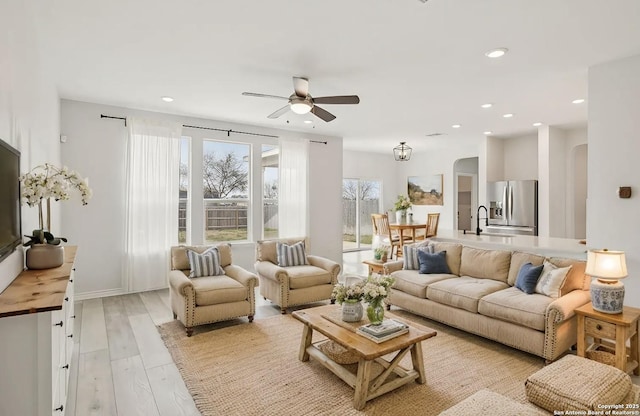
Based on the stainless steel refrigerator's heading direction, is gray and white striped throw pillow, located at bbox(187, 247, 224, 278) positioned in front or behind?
in front

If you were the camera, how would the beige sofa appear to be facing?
facing the viewer and to the left of the viewer

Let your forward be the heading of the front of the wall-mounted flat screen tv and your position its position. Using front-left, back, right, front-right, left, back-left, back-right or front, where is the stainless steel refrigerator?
front

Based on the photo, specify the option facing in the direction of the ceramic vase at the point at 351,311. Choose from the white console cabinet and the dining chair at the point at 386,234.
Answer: the white console cabinet

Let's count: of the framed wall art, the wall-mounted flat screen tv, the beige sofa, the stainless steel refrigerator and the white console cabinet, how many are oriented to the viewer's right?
2

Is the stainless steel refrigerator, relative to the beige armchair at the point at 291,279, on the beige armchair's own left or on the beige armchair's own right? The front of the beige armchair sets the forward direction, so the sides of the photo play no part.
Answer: on the beige armchair's own left

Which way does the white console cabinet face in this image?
to the viewer's right

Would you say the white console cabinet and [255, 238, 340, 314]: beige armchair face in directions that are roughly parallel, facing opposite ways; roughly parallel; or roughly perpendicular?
roughly perpendicular

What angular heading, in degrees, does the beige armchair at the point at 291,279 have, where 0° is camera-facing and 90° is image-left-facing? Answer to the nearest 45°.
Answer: approximately 315°

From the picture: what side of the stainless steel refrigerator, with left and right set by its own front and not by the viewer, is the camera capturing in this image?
front

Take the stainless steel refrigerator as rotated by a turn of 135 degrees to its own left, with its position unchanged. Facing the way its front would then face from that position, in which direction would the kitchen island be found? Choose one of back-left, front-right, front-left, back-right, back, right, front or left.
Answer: back-right

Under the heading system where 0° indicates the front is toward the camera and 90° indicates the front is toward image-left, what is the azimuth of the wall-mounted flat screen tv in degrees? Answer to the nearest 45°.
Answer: approximately 270°

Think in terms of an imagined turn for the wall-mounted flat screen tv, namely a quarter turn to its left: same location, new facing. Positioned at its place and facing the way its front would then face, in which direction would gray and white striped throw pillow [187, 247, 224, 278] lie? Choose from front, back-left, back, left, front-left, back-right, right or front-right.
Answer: front-right

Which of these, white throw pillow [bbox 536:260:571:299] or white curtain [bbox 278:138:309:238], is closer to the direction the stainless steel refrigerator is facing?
the white throw pillow

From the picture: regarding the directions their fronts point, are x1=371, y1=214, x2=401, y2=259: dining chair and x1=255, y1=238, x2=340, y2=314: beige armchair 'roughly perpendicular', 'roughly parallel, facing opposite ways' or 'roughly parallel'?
roughly perpendicular

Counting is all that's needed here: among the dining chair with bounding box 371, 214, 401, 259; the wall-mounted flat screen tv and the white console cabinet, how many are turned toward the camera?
0

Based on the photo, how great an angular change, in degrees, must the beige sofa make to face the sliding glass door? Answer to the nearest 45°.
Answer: approximately 90° to its right

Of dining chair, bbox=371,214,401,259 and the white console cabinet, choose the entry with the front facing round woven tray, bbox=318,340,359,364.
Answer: the white console cabinet

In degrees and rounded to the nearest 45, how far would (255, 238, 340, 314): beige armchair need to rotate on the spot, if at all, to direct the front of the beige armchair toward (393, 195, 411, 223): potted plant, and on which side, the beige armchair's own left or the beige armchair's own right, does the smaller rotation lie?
approximately 90° to the beige armchair's own left
